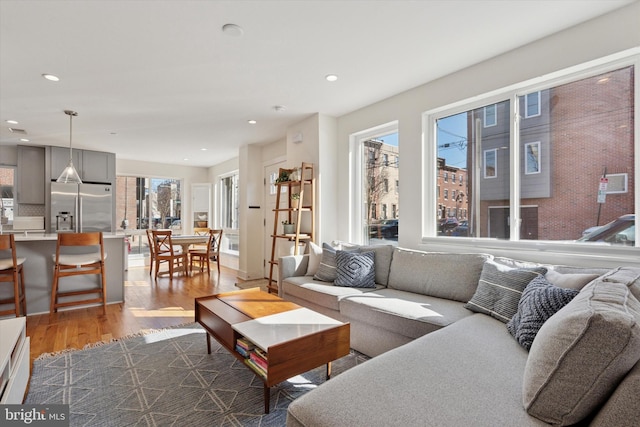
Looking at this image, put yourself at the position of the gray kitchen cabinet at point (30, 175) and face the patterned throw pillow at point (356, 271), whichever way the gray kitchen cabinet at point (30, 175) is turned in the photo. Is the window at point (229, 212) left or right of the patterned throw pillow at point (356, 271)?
left

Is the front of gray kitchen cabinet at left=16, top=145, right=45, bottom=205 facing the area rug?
yes

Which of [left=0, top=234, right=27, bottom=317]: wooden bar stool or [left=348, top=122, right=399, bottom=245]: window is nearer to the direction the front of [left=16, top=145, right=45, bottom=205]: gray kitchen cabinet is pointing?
the wooden bar stool

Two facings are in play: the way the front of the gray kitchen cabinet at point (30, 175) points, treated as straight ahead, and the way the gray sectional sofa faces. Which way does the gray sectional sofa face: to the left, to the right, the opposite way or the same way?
to the right

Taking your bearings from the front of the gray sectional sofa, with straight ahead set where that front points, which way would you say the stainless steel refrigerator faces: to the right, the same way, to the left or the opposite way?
to the left

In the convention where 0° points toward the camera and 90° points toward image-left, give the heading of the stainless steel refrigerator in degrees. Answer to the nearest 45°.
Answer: approximately 0°

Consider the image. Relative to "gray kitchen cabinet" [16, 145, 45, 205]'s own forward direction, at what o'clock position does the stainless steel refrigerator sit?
The stainless steel refrigerator is roughly at 10 o'clock from the gray kitchen cabinet.

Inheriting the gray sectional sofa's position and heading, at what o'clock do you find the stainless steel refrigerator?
The stainless steel refrigerator is roughly at 2 o'clock from the gray sectional sofa.

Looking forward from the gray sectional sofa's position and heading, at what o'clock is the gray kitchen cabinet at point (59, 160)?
The gray kitchen cabinet is roughly at 2 o'clock from the gray sectional sofa.

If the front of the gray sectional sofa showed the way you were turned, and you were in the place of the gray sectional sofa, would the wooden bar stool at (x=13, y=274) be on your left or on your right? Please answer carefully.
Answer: on your right

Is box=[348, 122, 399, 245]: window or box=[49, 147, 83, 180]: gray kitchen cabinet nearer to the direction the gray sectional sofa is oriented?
the gray kitchen cabinet

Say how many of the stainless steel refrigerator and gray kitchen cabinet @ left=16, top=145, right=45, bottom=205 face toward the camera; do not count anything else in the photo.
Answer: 2

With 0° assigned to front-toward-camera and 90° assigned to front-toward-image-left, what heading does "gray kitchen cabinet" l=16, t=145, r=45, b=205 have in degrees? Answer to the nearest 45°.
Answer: approximately 0°
